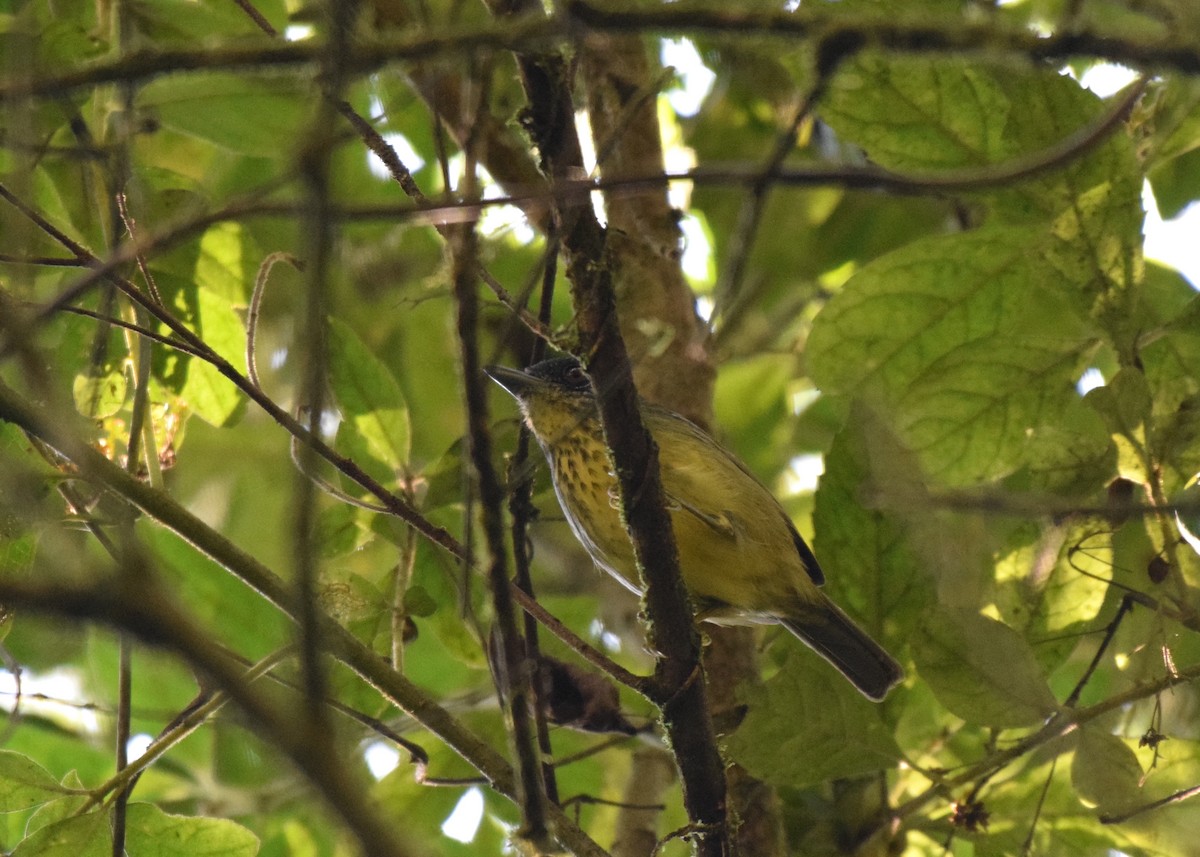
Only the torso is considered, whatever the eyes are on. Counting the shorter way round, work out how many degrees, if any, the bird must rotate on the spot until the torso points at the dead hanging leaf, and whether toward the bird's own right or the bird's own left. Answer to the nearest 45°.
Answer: approximately 45° to the bird's own right

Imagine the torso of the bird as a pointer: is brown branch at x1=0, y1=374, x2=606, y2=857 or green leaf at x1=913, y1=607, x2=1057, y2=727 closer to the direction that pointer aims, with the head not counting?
the brown branch

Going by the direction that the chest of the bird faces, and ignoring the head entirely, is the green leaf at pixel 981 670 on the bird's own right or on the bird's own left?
on the bird's own left

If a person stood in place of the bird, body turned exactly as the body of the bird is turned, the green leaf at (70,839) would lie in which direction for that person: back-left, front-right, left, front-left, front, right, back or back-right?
front-left

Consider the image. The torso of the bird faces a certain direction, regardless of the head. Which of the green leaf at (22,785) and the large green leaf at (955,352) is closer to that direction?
the green leaf

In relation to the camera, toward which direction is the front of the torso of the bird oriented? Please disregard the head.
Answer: to the viewer's left
